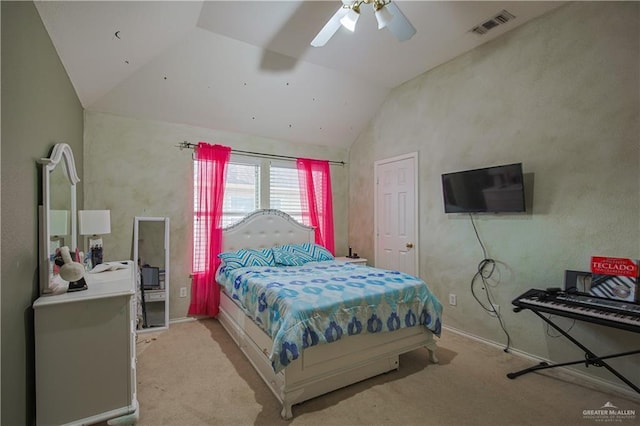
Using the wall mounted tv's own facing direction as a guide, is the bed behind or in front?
in front

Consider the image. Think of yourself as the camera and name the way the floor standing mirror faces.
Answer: facing the viewer

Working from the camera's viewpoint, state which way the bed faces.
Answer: facing the viewer and to the right of the viewer

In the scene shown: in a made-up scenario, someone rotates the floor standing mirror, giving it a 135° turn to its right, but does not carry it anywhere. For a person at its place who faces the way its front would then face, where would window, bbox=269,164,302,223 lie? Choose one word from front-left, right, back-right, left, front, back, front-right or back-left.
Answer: back-right

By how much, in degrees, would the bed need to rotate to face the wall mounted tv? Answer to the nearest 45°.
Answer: approximately 45° to its left

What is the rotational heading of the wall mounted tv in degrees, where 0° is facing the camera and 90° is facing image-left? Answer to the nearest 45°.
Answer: approximately 45°

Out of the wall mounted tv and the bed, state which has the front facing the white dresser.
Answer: the wall mounted tv

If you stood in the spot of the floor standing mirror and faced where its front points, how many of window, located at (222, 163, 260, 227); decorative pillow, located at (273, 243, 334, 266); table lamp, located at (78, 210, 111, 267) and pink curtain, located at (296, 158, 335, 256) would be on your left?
3

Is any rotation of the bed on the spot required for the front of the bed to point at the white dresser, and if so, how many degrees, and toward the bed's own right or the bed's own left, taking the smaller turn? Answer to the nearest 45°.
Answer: approximately 90° to the bed's own right

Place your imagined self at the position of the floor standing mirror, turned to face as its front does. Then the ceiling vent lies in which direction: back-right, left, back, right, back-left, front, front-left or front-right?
front-left

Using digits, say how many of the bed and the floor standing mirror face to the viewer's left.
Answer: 0

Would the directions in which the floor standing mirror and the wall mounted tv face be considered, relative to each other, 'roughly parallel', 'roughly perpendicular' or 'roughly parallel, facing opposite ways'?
roughly perpendicular
